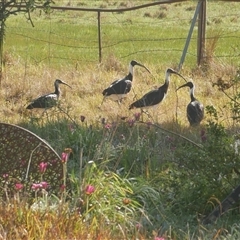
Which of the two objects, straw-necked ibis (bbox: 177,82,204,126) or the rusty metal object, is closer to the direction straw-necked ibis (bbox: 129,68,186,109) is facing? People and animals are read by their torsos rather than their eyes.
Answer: the straw-necked ibis

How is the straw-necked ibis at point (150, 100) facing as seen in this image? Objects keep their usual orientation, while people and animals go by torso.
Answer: to the viewer's right

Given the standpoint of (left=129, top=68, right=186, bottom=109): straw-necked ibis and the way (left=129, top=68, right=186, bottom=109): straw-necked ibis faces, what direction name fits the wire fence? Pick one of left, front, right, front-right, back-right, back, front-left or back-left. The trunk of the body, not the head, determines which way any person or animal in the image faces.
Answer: left

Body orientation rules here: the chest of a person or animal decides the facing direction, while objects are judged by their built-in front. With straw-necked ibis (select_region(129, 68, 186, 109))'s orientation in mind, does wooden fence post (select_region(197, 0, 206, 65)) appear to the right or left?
on its left

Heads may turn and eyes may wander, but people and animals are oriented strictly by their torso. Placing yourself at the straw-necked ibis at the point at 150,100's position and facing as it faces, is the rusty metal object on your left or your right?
on your right

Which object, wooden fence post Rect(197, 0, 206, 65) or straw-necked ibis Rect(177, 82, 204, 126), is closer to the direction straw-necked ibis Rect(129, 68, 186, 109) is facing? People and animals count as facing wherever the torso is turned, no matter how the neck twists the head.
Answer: the straw-necked ibis

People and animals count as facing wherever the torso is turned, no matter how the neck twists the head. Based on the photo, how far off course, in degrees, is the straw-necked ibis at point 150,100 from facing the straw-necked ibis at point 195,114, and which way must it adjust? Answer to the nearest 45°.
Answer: approximately 45° to its right
